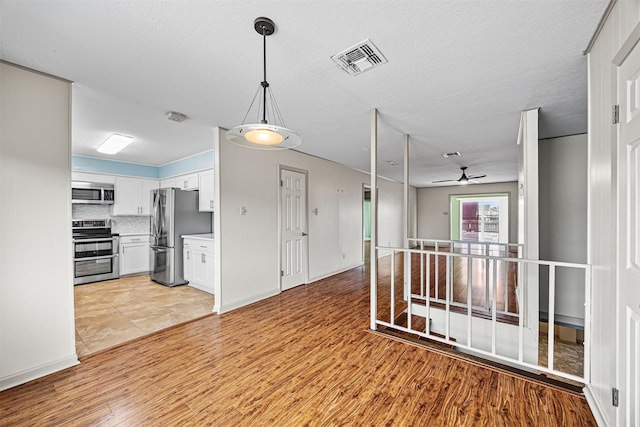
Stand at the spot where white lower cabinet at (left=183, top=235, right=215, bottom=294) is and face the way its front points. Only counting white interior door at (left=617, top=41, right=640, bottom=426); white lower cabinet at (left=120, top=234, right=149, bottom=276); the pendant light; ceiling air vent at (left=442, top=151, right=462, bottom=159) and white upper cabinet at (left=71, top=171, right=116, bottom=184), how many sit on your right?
2

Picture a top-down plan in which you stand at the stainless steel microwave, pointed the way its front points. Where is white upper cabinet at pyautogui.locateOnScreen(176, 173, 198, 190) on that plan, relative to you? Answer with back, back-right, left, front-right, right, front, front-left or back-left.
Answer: front-left

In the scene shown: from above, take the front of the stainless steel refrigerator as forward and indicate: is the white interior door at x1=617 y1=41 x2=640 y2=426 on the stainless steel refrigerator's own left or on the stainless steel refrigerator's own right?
on the stainless steel refrigerator's own left

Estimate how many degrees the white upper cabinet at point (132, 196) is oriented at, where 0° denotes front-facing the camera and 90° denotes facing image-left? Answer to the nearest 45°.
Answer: approximately 0°

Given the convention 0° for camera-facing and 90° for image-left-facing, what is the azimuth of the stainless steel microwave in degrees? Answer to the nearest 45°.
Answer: approximately 0°

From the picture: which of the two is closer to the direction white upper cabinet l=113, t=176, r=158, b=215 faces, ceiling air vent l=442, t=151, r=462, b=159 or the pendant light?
the pendant light

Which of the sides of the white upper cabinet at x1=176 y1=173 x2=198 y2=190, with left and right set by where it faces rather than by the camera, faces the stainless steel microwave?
right

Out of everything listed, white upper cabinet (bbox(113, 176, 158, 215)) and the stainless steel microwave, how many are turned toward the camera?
2

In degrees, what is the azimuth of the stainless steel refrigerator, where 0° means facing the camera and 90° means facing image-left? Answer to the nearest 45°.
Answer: approximately 45°
